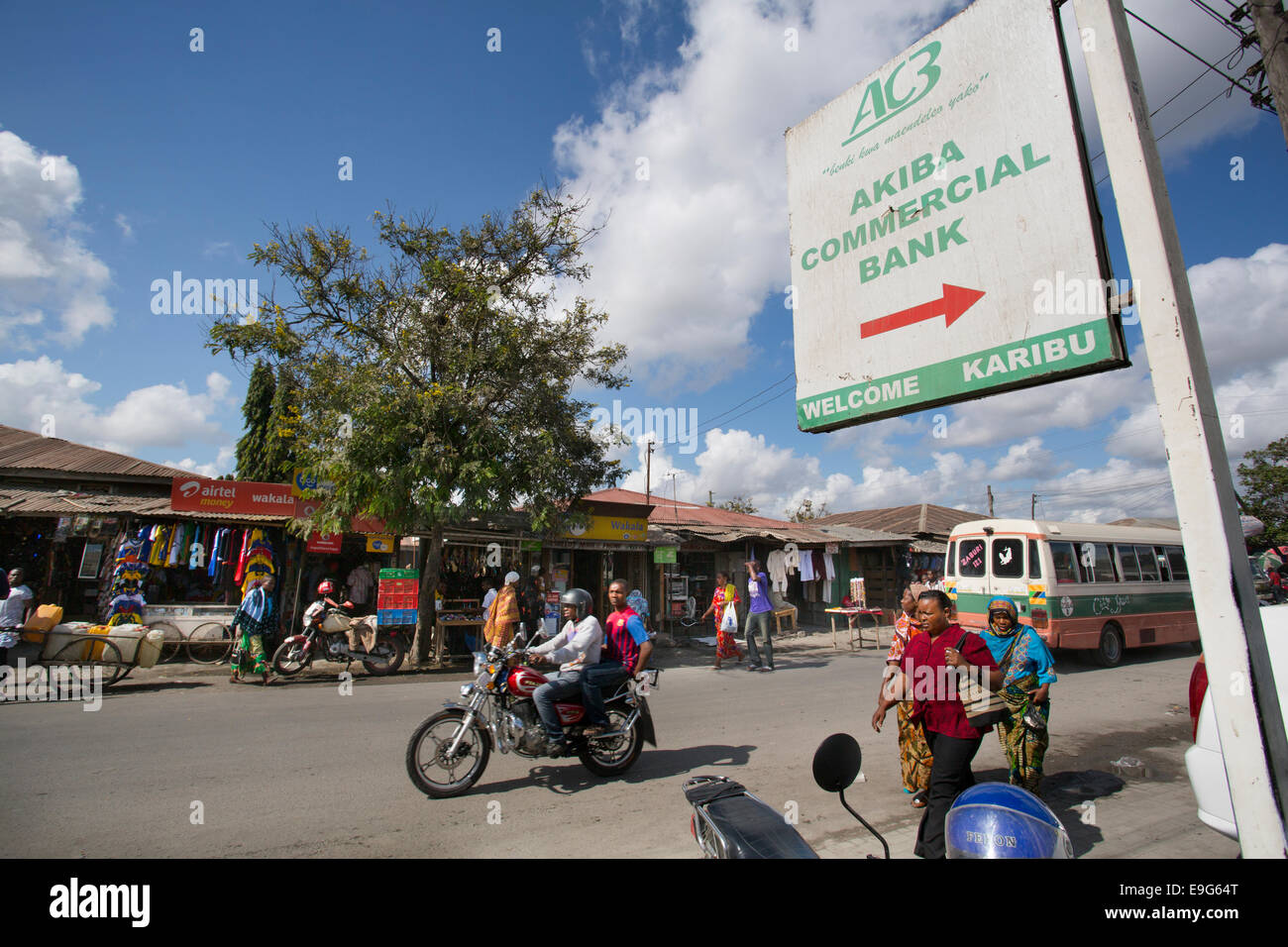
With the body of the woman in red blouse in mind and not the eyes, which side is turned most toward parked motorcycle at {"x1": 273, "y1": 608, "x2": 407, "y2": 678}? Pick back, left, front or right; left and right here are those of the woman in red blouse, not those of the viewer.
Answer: right

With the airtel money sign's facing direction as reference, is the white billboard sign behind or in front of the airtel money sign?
in front

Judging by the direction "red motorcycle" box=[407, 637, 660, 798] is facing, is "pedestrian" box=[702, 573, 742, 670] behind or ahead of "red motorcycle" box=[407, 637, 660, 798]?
behind

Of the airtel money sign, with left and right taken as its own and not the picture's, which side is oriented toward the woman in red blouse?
front

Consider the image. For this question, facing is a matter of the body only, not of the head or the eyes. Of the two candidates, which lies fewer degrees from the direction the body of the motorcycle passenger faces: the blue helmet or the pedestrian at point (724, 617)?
the blue helmet

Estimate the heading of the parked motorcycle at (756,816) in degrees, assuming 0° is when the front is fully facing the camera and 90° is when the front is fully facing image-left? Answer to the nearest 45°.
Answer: approximately 315°

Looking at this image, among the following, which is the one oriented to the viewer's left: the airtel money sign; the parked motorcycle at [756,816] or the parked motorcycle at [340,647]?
the parked motorcycle at [340,647]

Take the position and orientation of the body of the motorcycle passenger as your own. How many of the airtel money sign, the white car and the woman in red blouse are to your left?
2

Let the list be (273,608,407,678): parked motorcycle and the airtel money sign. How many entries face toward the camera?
1

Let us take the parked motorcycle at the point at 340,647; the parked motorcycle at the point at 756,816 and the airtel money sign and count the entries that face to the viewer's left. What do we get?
1

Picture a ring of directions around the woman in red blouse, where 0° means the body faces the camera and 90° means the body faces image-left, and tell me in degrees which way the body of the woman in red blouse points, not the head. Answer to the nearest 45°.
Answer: approximately 45°

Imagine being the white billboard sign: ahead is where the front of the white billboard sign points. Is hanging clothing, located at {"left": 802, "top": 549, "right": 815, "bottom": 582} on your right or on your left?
on your right

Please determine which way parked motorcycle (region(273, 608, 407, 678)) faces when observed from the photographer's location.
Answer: facing to the left of the viewer

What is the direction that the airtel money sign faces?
toward the camera
